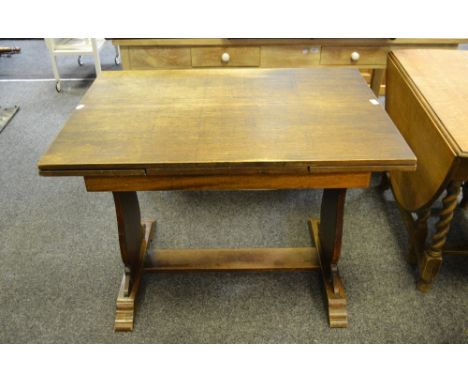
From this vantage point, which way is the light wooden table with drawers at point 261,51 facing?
toward the camera

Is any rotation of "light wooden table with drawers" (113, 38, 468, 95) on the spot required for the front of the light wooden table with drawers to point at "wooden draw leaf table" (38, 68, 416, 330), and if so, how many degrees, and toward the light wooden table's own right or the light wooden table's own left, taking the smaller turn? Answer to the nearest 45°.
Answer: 0° — it already faces it
